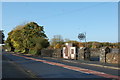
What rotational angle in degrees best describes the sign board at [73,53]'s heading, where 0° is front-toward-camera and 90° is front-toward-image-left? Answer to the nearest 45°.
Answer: approximately 0°

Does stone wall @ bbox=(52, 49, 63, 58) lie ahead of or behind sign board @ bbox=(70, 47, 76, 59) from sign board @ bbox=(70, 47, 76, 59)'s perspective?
behind
